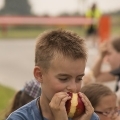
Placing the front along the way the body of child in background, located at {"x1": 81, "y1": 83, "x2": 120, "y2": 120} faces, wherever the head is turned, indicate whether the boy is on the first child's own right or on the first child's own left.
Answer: on the first child's own right

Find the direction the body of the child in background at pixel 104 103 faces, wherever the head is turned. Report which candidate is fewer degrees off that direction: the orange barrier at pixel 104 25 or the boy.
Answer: the boy

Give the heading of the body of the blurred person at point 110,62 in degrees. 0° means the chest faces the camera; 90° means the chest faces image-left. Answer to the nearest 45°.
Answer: approximately 90°

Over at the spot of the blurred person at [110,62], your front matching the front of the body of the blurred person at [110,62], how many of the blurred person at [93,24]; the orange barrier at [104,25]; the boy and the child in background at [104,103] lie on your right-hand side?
2

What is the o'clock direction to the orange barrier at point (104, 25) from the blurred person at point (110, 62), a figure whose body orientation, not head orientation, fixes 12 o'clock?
The orange barrier is roughly at 3 o'clock from the blurred person.

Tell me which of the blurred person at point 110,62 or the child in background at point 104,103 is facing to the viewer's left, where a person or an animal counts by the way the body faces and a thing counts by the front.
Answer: the blurred person

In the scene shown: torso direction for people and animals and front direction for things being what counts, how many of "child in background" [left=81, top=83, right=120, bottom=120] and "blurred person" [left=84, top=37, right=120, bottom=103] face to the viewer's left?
1

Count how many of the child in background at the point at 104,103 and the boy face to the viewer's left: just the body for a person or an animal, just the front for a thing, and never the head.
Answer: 0

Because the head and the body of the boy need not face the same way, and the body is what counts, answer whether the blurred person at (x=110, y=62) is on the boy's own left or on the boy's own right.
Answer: on the boy's own left
